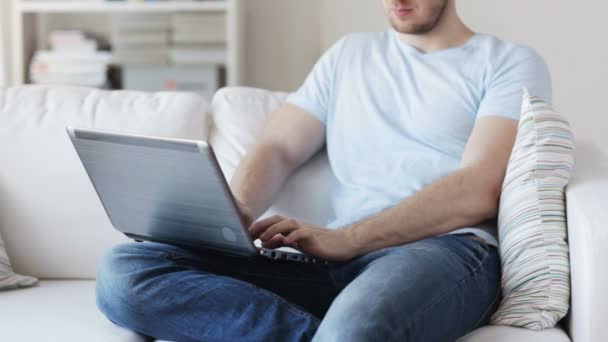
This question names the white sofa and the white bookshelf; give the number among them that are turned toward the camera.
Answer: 2

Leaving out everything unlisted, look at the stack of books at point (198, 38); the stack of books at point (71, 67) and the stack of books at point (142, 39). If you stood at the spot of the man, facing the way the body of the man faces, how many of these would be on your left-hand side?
0

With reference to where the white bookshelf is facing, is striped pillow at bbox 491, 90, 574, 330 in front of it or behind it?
in front

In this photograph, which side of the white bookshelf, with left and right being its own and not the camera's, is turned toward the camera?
front

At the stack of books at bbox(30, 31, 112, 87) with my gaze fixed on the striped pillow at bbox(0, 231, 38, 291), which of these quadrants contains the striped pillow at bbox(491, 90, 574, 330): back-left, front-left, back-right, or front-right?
front-left

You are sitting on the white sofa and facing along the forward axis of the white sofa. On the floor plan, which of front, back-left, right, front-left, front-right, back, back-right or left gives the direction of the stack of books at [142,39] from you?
back

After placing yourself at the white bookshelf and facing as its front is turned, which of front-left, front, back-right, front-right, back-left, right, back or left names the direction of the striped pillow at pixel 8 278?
front

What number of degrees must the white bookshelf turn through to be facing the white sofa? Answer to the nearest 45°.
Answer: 0° — it already faces it

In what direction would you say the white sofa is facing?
toward the camera

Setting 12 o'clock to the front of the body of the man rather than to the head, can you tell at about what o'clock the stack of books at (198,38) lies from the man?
The stack of books is roughly at 4 o'clock from the man.

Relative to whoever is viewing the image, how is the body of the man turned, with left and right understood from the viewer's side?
facing the viewer and to the left of the viewer

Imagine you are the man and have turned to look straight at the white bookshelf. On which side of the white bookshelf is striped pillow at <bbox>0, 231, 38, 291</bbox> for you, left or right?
left

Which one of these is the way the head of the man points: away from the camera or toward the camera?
toward the camera

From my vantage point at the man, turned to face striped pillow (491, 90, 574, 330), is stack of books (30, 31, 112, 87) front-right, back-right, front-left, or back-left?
back-left

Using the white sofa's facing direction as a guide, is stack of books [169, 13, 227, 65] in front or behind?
behind

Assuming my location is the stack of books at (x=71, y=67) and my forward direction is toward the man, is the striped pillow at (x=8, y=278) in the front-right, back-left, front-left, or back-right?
front-right

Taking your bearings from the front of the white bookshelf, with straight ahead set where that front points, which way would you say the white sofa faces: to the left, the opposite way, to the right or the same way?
the same way
